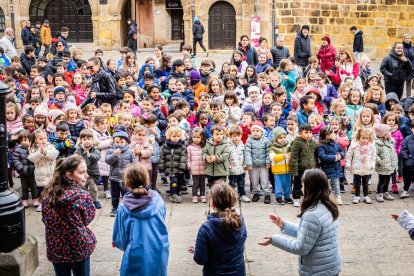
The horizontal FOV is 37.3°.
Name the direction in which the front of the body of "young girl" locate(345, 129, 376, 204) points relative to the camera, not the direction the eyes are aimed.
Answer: toward the camera

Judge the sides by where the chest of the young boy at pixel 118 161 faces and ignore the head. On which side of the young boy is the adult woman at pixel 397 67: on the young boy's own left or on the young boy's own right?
on the young boy's own left

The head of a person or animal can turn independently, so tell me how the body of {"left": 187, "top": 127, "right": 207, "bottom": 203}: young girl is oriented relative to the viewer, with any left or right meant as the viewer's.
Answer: facing the viewer

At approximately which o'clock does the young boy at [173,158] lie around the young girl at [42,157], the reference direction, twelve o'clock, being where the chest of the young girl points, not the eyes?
The young boy is roughly at 9 o'clock from the young girl.

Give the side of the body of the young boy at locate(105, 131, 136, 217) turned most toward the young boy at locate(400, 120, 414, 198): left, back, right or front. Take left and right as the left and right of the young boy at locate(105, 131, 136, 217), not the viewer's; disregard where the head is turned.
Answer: left

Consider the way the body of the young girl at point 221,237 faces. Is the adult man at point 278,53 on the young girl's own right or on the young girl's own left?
on the young girl's own right

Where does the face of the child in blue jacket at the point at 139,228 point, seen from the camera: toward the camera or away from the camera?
away from the camera

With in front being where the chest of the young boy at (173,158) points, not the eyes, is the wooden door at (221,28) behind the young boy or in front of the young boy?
behind

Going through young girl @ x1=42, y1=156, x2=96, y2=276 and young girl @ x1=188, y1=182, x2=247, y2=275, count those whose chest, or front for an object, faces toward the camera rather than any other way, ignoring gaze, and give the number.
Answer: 0
